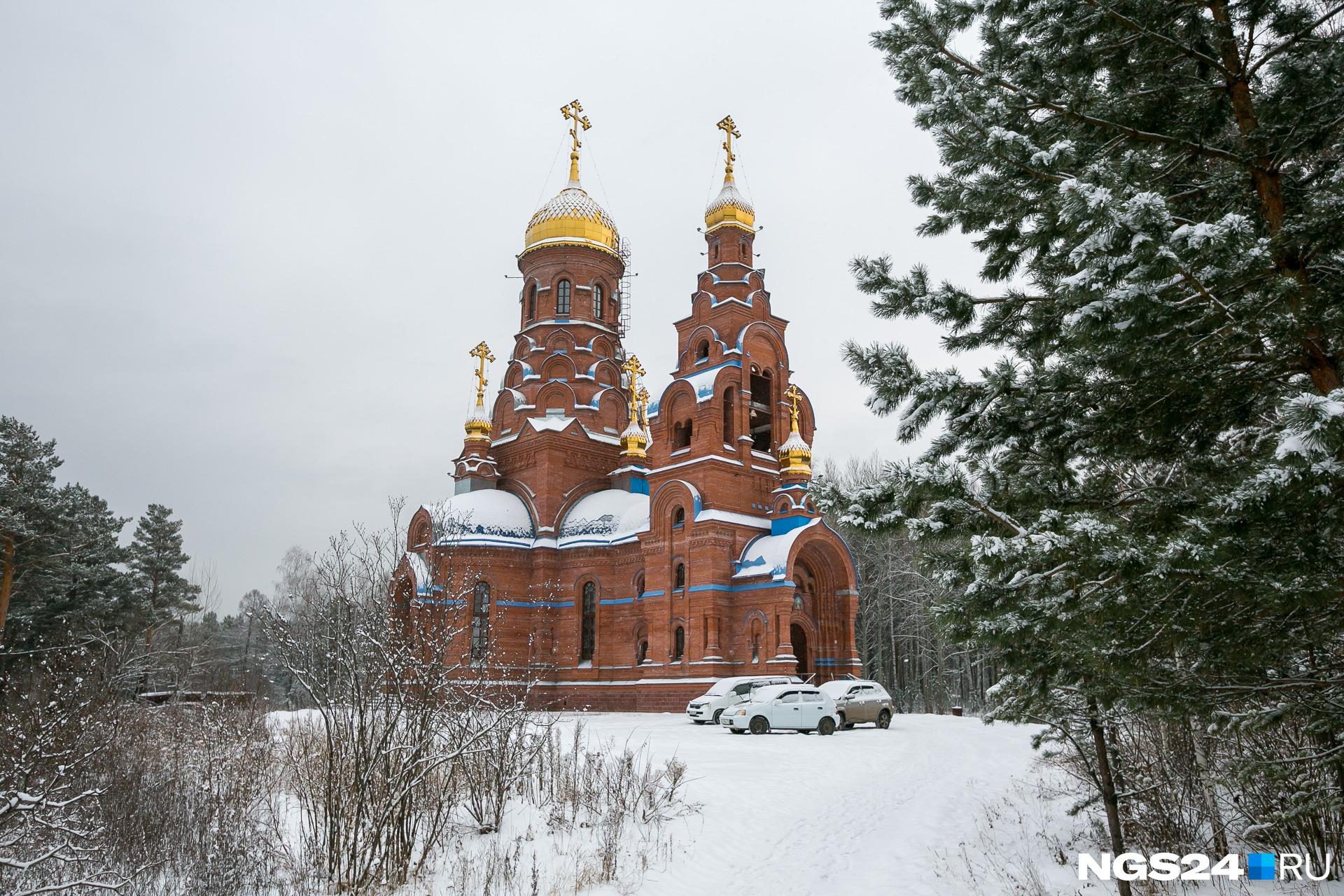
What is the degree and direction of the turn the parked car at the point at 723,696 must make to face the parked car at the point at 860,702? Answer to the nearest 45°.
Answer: approximately 135° to its left

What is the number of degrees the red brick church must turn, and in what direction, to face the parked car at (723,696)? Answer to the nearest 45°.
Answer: approximately 45° to its right

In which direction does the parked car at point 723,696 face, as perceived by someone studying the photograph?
facing the viewer and to the left of the viewer

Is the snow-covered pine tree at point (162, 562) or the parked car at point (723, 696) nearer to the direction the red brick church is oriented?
the parked car

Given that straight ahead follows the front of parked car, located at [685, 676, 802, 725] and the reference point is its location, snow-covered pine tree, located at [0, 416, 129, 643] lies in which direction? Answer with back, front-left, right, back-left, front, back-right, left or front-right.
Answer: front-right

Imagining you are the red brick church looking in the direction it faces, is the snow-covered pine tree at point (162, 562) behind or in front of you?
behind

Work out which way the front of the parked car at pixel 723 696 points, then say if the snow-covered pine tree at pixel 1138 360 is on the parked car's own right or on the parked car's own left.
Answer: on the parked car's own left

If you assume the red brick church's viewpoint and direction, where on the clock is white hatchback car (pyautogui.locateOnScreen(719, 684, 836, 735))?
The white hatchback car is roughly at 1 o'clock from the red brick church.

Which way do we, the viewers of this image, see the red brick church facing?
facing the viewer and to the right of the viewer

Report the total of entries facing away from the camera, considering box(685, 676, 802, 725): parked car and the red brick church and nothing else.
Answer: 0

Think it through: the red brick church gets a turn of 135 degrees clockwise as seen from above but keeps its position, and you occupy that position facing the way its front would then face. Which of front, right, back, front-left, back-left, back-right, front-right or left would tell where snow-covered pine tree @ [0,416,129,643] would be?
front

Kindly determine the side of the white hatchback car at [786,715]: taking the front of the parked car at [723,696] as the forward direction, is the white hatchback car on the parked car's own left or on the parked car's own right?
on the parked car's own left
